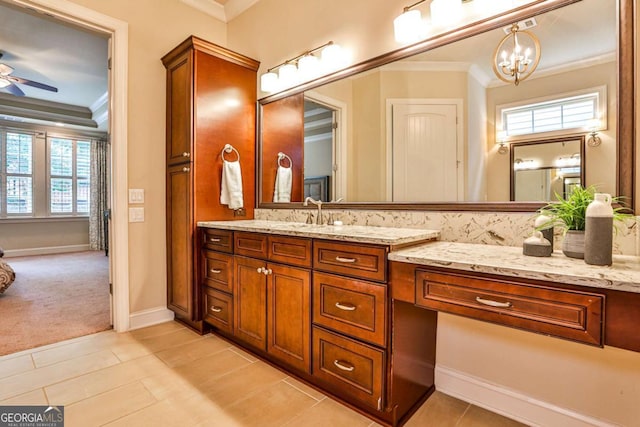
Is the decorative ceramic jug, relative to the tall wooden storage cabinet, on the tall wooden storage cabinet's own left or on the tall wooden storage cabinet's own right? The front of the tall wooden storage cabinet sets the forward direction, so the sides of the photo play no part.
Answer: on the tall wooden storage cabinet's own left

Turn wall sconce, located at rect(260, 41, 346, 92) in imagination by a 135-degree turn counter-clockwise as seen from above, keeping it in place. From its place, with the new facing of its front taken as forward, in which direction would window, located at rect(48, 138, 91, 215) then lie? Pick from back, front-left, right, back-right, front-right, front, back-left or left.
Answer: back-left

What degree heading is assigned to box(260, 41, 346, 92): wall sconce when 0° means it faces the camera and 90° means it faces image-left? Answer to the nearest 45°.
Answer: approximately 45°

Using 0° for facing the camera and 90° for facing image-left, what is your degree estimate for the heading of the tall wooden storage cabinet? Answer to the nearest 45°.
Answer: approximately 45°

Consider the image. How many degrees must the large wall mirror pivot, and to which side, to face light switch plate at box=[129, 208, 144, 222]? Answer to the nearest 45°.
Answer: approximately 45° to its right

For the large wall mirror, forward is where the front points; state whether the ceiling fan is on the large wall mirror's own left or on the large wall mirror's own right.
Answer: on the large wall mirror's own right

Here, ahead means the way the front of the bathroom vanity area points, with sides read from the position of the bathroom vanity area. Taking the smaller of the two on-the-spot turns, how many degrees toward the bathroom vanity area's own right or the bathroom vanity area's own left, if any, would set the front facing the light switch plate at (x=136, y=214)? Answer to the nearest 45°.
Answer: approximately 45° to the bathroom vanity area's own right

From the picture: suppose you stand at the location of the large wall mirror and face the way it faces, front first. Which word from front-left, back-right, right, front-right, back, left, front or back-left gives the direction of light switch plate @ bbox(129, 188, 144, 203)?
front-right

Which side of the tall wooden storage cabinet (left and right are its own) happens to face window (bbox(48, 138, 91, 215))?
right

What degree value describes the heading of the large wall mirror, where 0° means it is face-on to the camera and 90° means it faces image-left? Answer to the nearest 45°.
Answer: approximately 45°

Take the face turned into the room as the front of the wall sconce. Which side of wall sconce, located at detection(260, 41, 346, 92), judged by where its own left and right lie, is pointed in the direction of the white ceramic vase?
left

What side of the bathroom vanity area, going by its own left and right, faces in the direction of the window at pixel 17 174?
right
